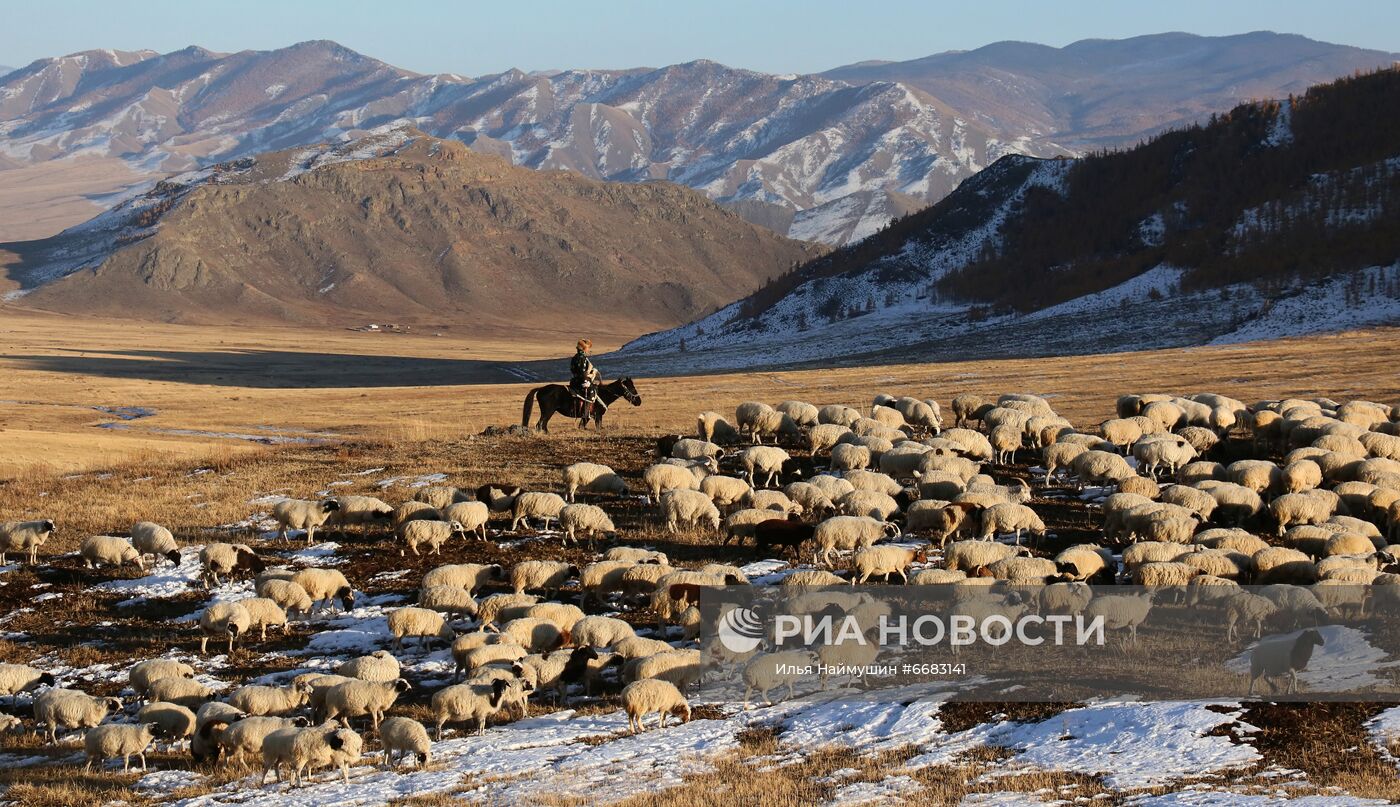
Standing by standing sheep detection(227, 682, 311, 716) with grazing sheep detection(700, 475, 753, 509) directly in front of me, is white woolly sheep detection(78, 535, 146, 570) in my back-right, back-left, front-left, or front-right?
front-left

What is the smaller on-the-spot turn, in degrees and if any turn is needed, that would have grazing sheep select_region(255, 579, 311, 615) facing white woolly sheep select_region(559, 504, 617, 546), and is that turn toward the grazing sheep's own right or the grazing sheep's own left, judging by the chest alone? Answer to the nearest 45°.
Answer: approximately 45° to the grazing sheep's own left

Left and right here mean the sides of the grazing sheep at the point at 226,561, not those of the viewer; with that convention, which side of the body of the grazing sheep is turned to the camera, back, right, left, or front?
right

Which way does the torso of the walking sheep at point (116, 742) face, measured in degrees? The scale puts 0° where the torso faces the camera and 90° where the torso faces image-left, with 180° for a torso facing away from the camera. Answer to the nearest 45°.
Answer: approximately 270°

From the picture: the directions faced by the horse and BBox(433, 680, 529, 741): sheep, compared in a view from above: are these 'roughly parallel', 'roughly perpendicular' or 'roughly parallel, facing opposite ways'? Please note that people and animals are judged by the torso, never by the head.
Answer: roughly parallel

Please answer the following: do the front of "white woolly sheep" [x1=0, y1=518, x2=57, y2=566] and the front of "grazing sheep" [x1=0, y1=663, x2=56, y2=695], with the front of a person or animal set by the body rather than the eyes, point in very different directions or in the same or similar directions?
same or similar directions

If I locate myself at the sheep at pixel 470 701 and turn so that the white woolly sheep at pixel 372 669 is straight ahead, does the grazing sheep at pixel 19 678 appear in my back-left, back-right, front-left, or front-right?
front-left

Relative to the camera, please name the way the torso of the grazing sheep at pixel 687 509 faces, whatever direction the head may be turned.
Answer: to the viewer's right

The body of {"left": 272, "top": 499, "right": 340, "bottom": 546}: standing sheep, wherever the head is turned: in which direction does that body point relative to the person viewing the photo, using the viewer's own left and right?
facing to the right of the viewer
